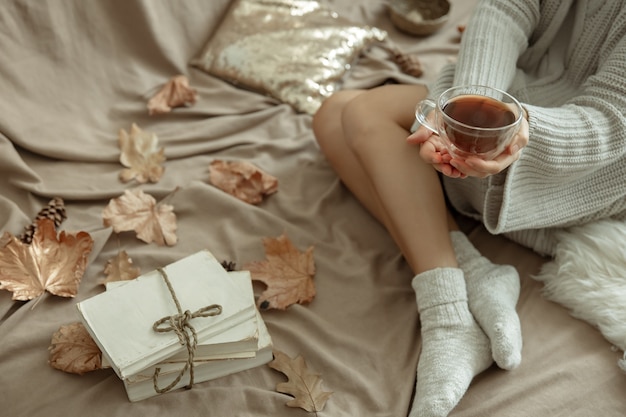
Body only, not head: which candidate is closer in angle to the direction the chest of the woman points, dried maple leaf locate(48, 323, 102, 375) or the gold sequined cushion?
the dried maple leaf

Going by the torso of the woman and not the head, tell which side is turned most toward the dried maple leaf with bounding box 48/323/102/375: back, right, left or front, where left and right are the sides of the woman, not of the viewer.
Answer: front

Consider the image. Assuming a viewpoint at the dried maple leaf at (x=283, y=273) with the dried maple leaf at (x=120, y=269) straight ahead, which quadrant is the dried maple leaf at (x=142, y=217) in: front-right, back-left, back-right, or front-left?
front-right

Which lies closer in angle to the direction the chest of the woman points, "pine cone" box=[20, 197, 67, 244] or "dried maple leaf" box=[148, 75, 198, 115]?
the pine cone

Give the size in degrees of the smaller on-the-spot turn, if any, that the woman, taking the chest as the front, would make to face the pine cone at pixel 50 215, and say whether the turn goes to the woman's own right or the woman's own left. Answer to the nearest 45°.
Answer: approximately 45° to the woman's own right

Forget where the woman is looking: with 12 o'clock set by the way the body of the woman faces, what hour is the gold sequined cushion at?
The gold sequined cushion is roughly at 3 o'clock from the woman.

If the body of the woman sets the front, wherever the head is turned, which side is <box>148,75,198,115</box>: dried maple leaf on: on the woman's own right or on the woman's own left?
on the woman's own right

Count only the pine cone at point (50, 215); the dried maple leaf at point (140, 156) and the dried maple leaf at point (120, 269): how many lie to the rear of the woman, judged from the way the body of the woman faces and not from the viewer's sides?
0

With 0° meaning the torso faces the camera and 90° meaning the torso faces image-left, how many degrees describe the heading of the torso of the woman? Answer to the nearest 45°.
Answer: approximately 45°

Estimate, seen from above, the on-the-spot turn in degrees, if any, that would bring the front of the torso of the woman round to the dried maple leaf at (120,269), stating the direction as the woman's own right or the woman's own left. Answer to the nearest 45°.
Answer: approximately 45° to the woman's own right

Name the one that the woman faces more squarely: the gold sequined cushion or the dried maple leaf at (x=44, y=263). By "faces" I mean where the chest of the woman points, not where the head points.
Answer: the dried maple leaf

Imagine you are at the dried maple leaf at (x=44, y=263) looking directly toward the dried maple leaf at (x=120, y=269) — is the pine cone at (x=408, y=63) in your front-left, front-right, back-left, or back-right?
front-left

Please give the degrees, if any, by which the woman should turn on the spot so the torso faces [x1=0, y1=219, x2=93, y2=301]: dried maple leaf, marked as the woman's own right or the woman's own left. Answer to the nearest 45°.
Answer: approximately 45° to the woman's own right
